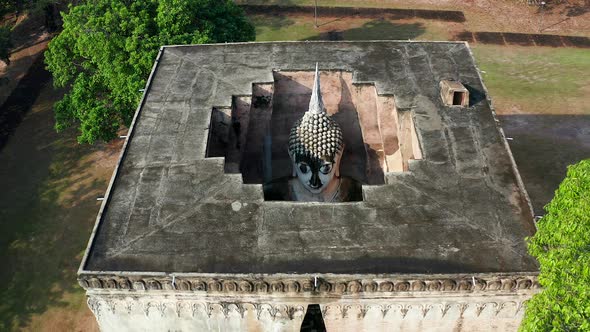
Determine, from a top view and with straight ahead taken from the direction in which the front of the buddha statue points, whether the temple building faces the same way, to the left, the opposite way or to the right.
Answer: the same way

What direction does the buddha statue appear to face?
toward the camera

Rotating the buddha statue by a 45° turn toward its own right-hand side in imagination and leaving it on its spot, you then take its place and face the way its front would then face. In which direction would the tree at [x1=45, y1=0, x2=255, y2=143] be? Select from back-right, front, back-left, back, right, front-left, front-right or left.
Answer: right

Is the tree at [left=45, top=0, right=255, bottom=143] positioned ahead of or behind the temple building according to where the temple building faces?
behind
